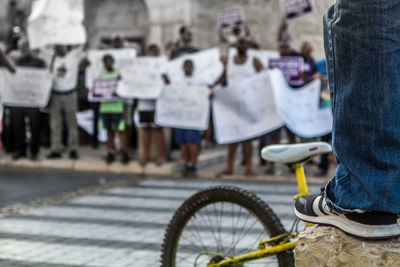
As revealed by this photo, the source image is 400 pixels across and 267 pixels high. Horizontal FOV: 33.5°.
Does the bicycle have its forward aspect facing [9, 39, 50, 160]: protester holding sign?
no

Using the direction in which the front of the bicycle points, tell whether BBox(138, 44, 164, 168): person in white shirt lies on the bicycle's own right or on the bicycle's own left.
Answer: on the bicycle's own left

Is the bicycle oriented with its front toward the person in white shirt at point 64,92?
no

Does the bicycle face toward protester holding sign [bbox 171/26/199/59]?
no

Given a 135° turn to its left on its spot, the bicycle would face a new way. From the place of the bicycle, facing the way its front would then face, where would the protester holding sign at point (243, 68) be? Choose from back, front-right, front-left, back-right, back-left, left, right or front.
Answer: front-right

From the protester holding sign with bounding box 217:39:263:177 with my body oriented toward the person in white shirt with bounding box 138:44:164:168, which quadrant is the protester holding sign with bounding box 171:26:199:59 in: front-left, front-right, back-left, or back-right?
front-right

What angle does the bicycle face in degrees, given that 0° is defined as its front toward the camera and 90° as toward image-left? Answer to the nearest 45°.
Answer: approximately 270°

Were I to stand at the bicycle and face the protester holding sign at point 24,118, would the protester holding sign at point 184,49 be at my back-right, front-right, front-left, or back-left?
front-right
